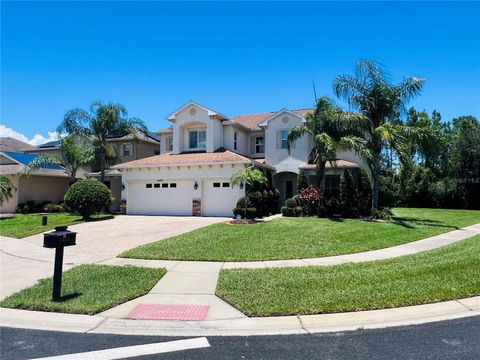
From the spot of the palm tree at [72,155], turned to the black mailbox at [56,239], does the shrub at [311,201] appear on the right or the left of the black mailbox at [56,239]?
left

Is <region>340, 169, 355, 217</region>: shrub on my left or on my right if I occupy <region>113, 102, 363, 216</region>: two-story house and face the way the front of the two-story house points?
on my left

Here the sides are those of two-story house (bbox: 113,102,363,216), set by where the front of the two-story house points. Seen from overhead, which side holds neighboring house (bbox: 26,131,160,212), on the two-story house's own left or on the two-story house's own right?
on the two-story house's own right

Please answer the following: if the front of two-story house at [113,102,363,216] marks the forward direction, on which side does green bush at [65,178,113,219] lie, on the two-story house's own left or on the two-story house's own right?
on the two-story house's own right

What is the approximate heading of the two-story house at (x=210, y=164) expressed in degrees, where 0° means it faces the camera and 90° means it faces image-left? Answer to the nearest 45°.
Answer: approximately 0°

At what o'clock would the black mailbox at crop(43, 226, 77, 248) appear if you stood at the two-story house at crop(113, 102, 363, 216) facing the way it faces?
The black mailbox is roughly at 12 o'clock from the two-story house.

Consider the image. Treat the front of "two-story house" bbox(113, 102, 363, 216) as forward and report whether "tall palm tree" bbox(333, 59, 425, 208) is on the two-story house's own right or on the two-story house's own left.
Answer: on the two-story house's own left

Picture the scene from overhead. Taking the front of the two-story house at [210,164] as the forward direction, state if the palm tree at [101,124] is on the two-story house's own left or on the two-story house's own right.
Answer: on the two-story house's own right

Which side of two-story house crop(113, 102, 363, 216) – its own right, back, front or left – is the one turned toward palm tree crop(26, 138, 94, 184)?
right
